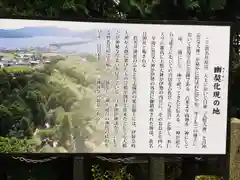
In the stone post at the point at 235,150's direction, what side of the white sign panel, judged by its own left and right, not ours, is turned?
left

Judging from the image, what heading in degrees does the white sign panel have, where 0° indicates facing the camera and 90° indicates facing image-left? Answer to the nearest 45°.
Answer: approximately 0°

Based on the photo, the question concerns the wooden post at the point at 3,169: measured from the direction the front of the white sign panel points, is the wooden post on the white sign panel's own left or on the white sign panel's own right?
on the white sign panel's own right
